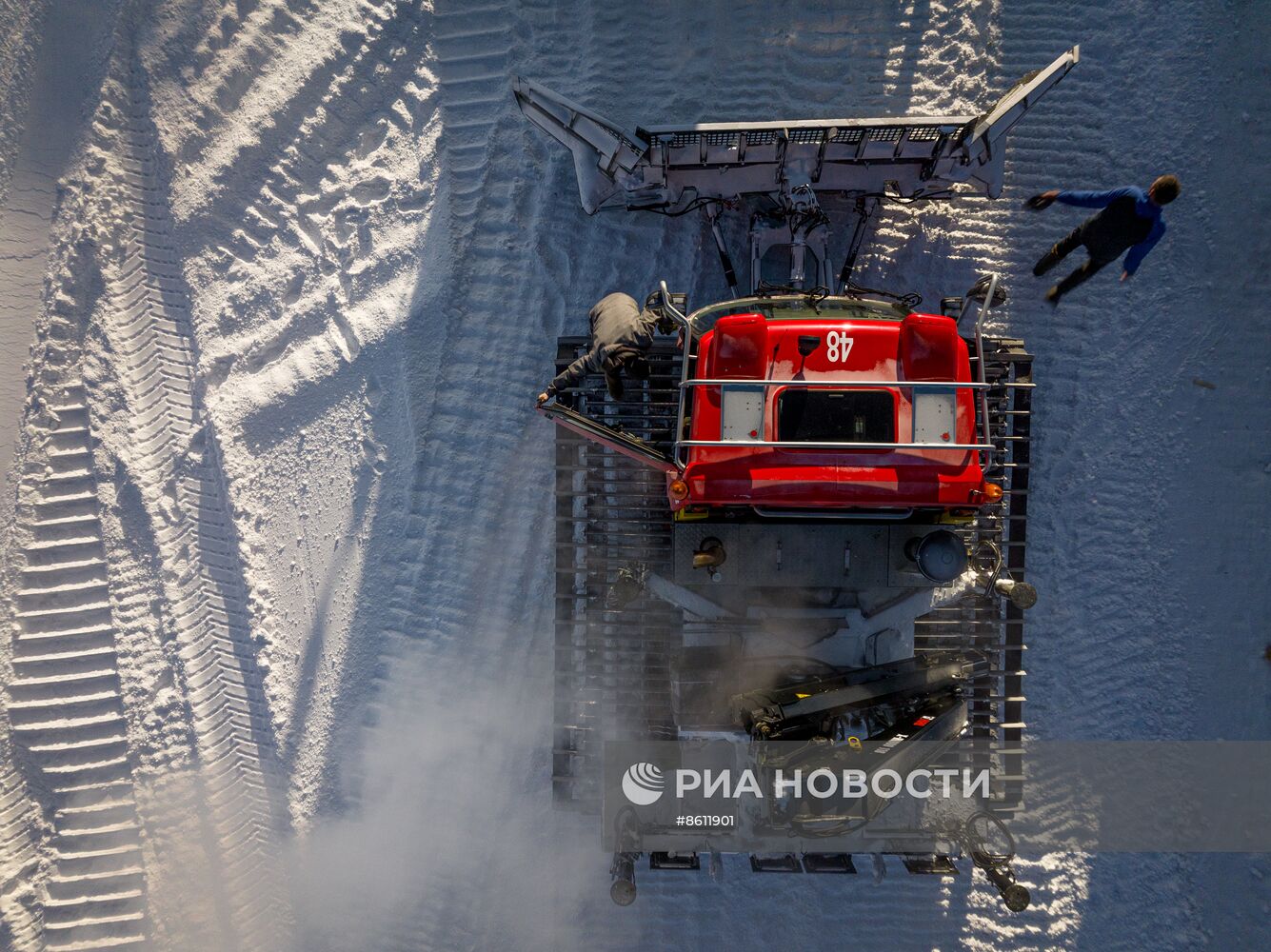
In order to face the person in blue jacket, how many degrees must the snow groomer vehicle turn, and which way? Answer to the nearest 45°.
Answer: approximately 90° to its right

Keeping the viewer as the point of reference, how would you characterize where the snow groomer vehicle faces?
facing away from the viewer
